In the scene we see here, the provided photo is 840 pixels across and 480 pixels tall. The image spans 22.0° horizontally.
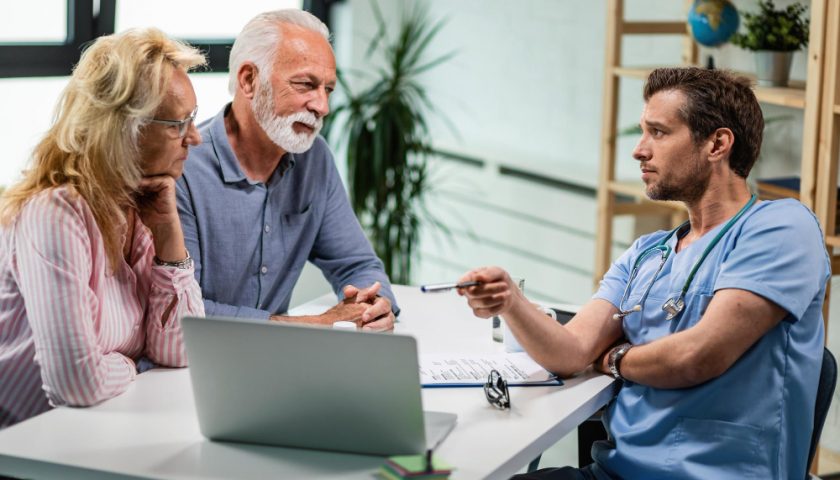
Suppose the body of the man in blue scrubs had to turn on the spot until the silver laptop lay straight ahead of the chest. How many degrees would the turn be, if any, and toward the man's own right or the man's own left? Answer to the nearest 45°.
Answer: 0° — they already face it

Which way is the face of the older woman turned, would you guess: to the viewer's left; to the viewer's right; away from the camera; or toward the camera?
to the viewer's right

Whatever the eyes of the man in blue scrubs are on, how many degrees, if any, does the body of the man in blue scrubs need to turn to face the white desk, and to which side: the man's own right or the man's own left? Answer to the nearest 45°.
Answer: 0° — they already face it

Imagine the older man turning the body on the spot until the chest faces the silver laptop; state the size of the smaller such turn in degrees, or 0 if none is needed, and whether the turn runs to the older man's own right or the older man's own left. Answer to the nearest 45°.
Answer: approximately 45° to the older man's own right

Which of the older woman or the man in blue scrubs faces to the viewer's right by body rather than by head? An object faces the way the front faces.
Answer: the older woman

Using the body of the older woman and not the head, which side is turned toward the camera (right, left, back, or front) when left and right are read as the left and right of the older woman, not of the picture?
right

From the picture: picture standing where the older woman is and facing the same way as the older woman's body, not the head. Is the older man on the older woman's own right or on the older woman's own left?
on the older woman's own left

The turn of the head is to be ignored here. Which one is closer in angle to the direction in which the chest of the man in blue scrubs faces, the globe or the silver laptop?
the silver laptop
